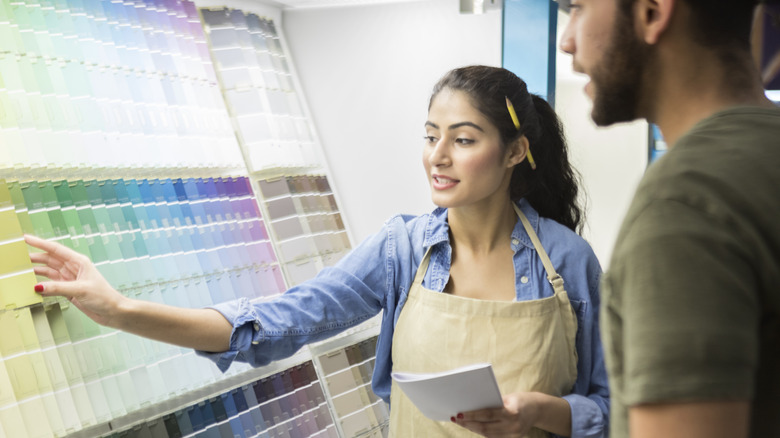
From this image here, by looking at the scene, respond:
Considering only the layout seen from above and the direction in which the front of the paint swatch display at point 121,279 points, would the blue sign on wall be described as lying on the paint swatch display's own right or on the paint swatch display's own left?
on the paint swatch display's own left

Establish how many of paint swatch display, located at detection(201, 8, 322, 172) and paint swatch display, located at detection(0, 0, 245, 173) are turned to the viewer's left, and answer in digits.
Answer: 0

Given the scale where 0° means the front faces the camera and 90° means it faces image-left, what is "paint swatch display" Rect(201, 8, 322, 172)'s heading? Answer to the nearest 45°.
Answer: approximately 315°

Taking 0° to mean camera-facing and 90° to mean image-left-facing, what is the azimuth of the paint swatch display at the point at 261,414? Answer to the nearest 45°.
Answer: approximately 315°

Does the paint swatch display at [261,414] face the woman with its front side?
yes

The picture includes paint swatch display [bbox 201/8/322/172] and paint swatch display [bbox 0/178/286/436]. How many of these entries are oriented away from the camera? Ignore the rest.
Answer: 0

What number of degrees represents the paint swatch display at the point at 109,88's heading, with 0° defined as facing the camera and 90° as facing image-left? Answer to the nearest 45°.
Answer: approximately 315°

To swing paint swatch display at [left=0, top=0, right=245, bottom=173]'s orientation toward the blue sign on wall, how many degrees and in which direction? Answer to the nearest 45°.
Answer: approximately 45° to its left

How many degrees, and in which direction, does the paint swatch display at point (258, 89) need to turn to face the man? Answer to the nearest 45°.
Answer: approximately 45° to its right

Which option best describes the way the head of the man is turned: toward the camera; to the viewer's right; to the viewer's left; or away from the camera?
to the viewer's left

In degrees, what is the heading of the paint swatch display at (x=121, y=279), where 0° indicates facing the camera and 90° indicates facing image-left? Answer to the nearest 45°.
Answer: approximately 315°
